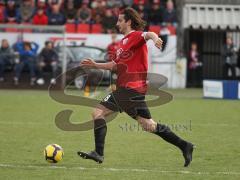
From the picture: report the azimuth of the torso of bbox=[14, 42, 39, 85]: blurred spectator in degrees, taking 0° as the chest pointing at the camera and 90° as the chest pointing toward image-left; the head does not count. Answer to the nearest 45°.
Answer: approximately 0°

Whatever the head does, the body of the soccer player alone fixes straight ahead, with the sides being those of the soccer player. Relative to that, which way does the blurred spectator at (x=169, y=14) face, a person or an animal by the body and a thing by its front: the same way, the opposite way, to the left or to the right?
to the left

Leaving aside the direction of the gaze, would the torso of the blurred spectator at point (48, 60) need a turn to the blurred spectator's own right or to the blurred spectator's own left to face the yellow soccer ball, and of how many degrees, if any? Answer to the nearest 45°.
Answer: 0° — they already face it

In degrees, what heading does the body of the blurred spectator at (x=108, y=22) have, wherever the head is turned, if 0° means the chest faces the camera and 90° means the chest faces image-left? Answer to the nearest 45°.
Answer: approximately 0°

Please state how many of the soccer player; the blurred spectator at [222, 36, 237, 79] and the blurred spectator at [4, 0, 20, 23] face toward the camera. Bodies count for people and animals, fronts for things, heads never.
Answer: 2

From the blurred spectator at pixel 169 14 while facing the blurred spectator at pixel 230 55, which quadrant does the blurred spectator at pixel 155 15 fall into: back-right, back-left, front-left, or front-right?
back-right

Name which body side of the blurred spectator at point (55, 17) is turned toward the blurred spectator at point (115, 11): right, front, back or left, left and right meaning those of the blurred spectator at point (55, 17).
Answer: left

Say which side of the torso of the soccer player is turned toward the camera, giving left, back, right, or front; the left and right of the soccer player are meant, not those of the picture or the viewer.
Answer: left

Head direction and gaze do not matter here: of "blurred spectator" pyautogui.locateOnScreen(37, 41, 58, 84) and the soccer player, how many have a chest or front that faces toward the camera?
1
